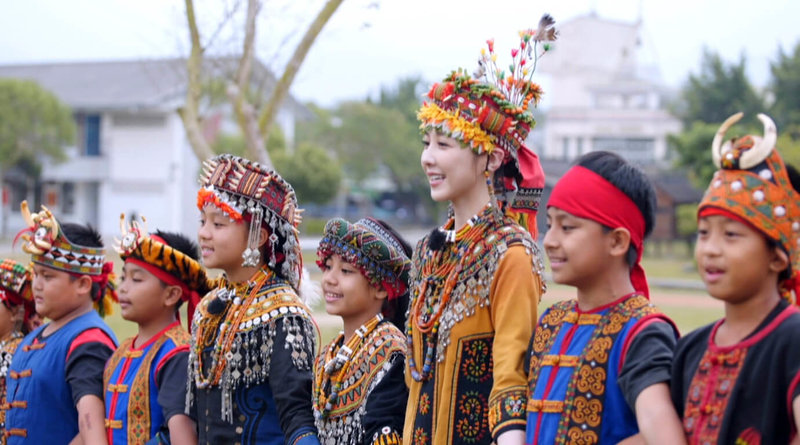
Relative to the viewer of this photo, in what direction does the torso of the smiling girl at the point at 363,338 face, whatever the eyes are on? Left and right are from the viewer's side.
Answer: facing the viewer and to the left of the viewer

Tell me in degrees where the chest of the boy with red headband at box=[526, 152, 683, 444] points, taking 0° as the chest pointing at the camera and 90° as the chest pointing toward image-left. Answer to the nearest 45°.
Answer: approximately 45°

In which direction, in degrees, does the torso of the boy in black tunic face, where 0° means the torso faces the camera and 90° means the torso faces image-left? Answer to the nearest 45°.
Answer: approximately 45°

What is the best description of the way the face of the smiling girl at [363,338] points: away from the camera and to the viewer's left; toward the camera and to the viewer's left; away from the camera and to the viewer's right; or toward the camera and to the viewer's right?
toward the camera and to the viewer's left

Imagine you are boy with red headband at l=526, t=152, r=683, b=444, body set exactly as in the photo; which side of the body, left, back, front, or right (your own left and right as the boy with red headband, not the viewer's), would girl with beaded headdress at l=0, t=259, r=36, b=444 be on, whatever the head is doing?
right

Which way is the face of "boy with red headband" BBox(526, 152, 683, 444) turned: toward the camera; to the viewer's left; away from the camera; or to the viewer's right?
to the viewer's left

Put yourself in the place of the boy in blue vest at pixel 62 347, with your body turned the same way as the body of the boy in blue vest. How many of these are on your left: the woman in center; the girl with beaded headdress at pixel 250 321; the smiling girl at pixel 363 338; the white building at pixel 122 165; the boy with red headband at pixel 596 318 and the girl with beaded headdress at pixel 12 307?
4

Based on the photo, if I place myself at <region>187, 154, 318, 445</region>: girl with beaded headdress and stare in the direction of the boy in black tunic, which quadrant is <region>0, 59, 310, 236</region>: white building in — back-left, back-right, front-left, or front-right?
back-left

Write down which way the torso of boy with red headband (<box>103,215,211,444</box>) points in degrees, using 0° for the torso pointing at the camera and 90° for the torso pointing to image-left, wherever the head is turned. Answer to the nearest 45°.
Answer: approximately 45°

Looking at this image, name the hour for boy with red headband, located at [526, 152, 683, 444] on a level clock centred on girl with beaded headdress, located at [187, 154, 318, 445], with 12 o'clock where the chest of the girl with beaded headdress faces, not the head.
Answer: The boy with red headband is roughly at 9 o'clock from the girl with beaded headdress.

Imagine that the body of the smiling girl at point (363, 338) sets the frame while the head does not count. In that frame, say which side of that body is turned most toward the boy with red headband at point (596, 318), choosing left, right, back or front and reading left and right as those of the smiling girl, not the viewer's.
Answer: left

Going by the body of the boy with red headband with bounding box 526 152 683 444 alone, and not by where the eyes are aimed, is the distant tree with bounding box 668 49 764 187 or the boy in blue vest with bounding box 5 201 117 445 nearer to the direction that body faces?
the boy in blue vest
